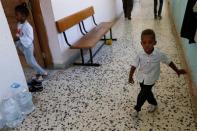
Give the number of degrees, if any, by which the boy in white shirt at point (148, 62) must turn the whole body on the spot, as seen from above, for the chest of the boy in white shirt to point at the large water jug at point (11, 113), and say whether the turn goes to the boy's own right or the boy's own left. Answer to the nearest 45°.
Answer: approximately 90° to the boy's own right

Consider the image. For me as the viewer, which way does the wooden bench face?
facing the viewer and to the right of the viewer

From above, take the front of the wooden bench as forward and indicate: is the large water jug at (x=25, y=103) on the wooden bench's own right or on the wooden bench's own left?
on the wooden bench's own right

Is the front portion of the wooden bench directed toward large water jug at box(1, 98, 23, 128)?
no

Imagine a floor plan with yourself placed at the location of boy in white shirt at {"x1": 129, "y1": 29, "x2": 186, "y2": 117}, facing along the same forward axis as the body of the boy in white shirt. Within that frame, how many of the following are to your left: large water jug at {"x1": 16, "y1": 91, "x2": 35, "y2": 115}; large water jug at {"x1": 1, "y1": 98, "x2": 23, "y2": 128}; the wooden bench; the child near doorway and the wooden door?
0

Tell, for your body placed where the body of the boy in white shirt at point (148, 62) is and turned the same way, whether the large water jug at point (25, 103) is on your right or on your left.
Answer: on your right

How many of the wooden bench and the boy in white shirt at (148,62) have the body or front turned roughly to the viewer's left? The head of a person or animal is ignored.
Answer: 0

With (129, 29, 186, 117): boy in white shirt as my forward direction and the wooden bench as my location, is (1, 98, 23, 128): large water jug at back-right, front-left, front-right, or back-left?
front-right

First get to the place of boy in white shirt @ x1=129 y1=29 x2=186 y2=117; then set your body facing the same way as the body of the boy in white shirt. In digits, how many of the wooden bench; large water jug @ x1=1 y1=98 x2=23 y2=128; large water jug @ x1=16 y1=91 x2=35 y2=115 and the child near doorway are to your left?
0

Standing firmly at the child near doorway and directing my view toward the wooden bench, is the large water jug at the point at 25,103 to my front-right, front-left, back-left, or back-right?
back-right

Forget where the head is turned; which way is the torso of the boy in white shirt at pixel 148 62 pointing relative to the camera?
toward the camera

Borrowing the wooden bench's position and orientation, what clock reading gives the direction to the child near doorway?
The child near doorway is roughly at 3 o'clock from the wooden bench.

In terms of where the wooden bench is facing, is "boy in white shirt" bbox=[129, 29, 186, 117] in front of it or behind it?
in front

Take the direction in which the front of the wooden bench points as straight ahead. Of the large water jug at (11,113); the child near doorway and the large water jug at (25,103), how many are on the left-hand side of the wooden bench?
0

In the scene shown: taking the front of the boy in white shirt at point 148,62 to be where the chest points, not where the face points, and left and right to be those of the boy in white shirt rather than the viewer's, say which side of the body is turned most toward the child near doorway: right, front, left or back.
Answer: right
